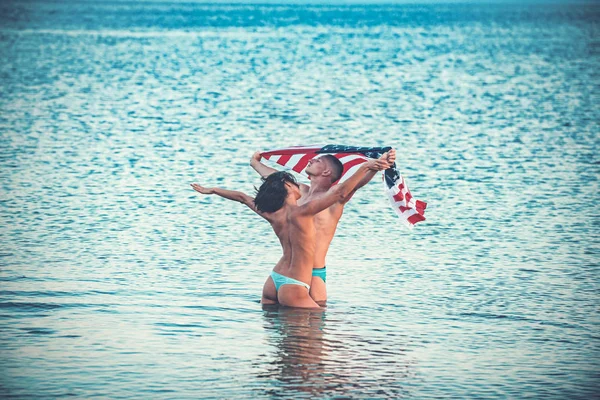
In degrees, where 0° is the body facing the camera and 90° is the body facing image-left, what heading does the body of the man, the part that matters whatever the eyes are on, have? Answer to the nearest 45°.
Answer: approximately 45°
